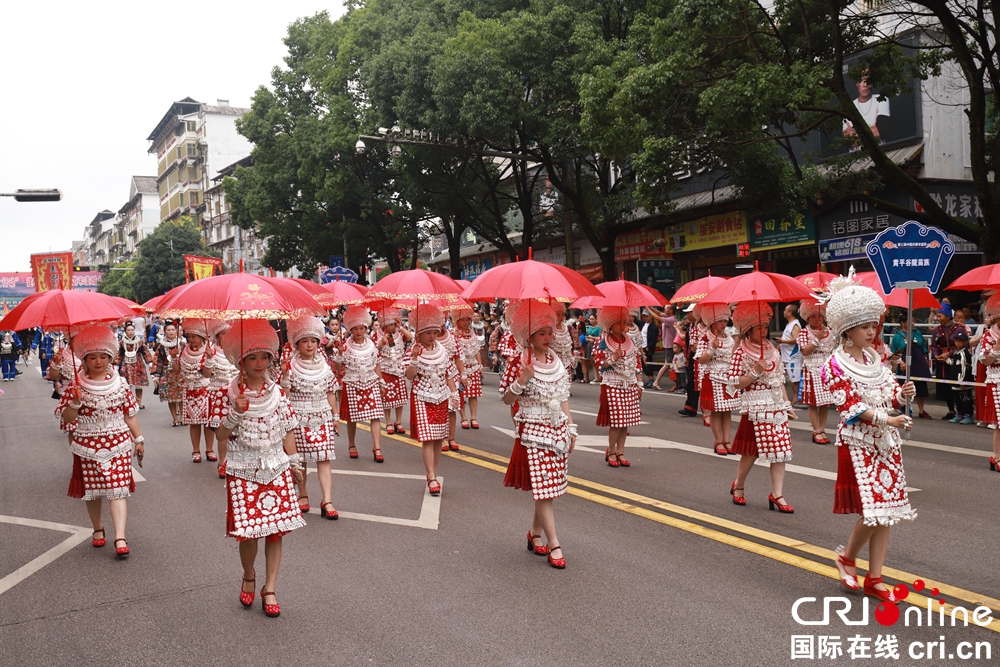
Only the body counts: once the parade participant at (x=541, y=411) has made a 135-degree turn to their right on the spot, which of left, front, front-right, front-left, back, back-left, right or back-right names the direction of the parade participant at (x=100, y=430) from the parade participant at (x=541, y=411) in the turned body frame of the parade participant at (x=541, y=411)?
front

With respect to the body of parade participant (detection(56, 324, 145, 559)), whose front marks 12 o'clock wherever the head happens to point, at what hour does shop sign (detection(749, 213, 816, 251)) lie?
The shop sign is roughly at 8 o'clock from the parade participant.

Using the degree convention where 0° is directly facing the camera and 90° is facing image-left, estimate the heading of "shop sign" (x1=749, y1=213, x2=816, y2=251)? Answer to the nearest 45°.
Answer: approximately 45°

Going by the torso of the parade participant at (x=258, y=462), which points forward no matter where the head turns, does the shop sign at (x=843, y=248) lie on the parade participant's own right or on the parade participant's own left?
on the parade participant's own left

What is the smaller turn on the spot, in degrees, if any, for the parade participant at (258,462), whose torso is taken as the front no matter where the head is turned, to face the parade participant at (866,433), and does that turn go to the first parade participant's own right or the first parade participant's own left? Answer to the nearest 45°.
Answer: approximately 90° to the first parade participant's own left

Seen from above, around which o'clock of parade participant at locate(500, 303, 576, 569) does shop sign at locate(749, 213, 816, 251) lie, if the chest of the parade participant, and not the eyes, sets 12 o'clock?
The shop sign is roughly at 8 o'clock from the parade participant.

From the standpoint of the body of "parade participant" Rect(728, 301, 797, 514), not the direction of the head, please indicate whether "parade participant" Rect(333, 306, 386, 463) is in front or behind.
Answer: behind

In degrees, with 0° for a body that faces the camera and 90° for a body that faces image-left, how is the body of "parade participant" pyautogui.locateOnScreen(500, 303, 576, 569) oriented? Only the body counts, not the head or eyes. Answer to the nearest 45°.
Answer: approximately 315°

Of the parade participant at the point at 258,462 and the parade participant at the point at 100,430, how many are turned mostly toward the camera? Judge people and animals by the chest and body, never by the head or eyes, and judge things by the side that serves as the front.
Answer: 2

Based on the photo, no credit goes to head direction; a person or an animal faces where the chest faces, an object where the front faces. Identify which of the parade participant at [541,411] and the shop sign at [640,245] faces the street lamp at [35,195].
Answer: the shop sign
